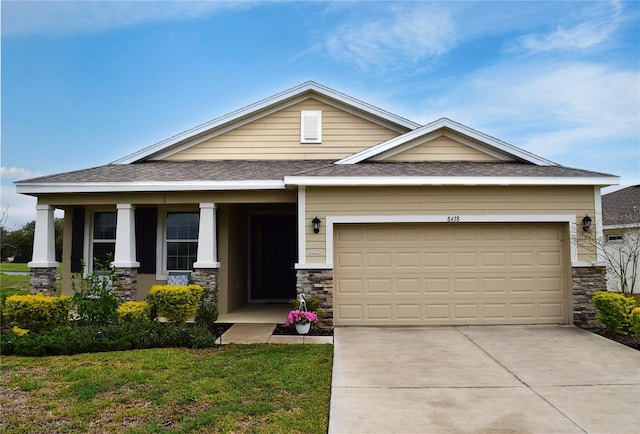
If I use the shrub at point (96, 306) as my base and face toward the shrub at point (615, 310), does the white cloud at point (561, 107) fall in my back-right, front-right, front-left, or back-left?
front-left

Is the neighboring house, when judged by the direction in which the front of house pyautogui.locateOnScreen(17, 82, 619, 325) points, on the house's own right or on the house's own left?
on the house's own left

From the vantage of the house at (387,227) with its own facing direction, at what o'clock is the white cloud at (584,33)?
The white cloud is roughly at 8 o'clock from the house.

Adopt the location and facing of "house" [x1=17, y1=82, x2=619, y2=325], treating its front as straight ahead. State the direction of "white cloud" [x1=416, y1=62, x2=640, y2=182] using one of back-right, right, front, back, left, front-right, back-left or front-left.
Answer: back-left

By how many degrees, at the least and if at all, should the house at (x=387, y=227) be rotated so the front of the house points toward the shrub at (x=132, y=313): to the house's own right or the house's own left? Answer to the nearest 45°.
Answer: approximately 90° to the house's own right

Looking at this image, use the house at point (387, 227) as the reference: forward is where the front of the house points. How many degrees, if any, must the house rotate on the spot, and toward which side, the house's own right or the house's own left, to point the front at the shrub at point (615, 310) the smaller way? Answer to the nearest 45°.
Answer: approximately 90° to the house's own left

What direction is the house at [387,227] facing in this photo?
toward the camera

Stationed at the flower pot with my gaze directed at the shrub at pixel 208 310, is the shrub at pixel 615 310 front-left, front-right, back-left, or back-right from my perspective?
back-right

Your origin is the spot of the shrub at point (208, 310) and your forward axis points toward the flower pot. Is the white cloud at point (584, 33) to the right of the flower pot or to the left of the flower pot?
left

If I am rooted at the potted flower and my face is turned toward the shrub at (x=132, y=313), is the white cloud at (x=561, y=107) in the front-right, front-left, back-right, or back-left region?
back-right
